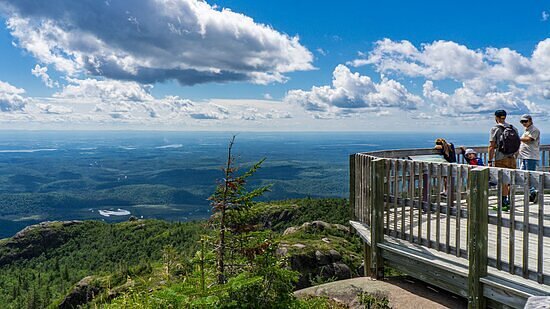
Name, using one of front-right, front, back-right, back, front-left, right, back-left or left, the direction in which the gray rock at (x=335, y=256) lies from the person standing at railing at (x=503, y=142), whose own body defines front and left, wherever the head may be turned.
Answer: front

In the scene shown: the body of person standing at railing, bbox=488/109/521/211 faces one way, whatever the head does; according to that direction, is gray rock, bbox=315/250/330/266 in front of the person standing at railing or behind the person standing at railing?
in front

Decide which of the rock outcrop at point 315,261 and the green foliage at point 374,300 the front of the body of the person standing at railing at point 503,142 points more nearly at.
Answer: the rock outcrop

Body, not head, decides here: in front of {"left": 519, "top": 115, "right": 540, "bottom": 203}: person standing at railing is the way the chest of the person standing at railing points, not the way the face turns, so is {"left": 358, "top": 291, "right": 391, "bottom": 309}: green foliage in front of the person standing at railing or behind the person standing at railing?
in front

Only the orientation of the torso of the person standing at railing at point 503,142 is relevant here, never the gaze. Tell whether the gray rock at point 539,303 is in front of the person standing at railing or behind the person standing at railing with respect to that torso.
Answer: behind

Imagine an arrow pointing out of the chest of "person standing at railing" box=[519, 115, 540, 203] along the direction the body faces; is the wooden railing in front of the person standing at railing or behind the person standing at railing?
in front

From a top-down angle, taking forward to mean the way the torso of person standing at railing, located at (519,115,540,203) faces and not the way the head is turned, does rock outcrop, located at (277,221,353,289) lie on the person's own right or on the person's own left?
on the person's own right

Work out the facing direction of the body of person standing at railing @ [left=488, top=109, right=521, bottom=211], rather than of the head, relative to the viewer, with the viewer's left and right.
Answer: facing away from the viewer and to the left of the viewer

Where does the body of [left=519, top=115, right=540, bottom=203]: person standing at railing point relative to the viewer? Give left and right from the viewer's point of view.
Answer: facing the viewer and to the left of the viewer

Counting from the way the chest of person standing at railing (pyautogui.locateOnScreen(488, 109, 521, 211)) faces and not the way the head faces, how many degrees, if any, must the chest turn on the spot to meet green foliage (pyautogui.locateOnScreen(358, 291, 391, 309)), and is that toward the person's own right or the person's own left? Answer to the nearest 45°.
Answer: approximately 90° to the person's own left

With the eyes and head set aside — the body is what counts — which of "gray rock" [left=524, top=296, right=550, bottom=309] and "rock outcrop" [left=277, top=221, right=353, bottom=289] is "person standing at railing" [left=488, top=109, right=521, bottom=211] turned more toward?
the rock outcrop

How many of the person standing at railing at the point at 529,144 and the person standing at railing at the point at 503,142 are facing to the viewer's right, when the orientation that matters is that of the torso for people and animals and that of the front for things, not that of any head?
0
